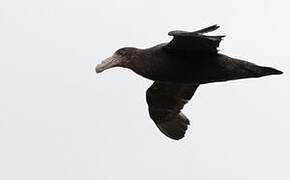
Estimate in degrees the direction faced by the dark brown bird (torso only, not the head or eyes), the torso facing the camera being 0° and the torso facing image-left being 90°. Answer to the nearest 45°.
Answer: approximately 90°
